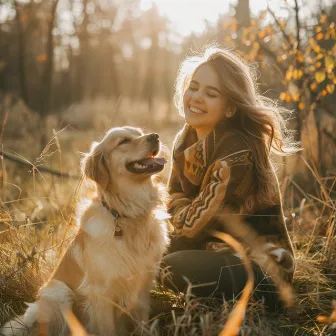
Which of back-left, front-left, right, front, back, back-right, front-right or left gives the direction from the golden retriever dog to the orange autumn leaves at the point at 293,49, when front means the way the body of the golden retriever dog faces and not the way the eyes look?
left

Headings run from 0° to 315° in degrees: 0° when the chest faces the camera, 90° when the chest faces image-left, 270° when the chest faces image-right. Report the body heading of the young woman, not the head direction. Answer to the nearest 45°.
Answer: approximately 45°

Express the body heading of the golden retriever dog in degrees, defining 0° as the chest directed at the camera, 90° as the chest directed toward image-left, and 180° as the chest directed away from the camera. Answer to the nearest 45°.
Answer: approximately 315°

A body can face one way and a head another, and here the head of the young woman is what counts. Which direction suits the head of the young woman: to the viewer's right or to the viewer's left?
to the viewer's left

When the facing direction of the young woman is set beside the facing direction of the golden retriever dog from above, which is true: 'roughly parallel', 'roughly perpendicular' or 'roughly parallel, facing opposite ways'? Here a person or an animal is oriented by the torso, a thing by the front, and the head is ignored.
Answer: roughly perpendicular

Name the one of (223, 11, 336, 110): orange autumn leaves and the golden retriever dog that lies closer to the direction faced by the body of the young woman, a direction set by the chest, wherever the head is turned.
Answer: the golden retriever dog

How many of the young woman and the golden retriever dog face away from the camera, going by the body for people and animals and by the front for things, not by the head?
0
